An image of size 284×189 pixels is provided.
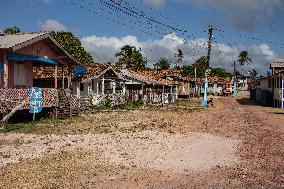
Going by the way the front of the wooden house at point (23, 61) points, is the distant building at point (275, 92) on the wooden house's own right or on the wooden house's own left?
on the wooden house's own left

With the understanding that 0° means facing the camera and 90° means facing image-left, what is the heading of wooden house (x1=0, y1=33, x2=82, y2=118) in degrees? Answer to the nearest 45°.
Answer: approximately 315°
